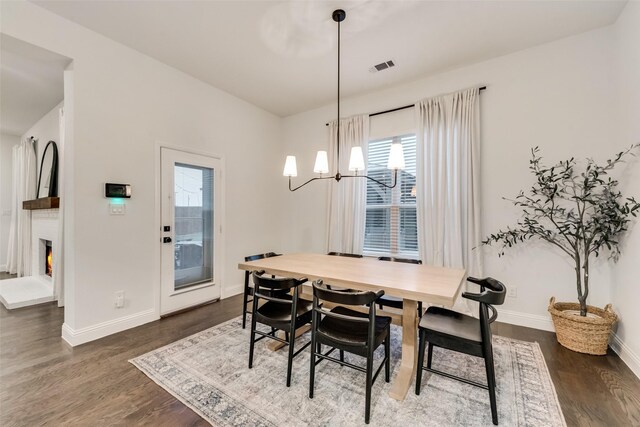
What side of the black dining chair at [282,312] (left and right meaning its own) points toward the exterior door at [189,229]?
left

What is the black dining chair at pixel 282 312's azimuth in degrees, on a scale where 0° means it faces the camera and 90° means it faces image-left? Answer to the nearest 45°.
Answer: approximately 225°

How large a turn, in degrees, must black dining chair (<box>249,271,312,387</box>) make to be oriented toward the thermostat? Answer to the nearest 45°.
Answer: approximately 90° to its left

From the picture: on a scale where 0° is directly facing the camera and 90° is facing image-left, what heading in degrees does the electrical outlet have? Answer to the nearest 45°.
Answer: approximately 0°

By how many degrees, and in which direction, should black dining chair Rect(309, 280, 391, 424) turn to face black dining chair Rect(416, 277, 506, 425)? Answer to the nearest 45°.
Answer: approximately 45° to its right

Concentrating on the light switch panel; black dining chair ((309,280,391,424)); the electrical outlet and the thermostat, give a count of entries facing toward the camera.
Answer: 3

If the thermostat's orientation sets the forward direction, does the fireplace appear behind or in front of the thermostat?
behind

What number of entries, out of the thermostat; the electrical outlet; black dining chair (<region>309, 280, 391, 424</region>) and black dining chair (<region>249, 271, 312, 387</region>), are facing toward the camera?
2
